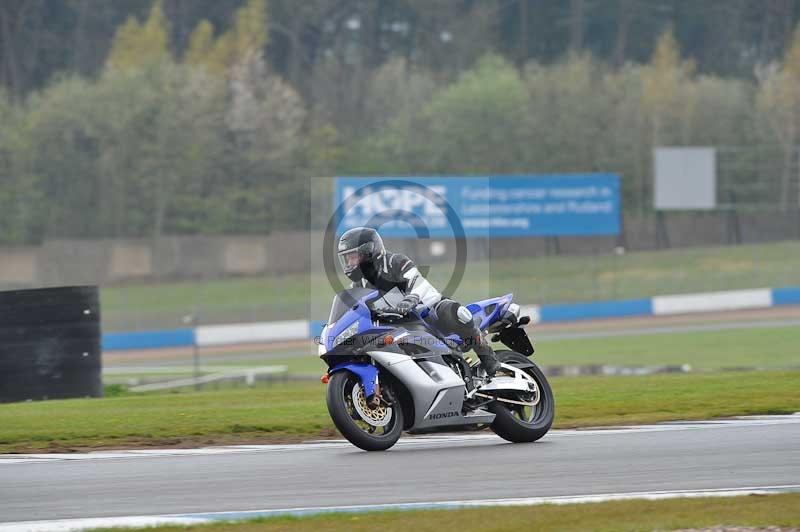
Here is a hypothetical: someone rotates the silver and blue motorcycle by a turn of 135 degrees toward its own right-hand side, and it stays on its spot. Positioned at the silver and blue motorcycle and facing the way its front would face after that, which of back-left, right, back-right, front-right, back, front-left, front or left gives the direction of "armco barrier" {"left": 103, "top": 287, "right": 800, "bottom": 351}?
front

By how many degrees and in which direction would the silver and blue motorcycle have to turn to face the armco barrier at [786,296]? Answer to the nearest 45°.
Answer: approximately 135° to its right

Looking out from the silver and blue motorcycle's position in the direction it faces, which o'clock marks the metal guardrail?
The metal guardrail is roughly at 4 o'clock from the silver and blue motorcycle.

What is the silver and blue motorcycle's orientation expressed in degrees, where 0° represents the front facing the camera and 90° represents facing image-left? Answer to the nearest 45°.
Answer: approximately 45°
